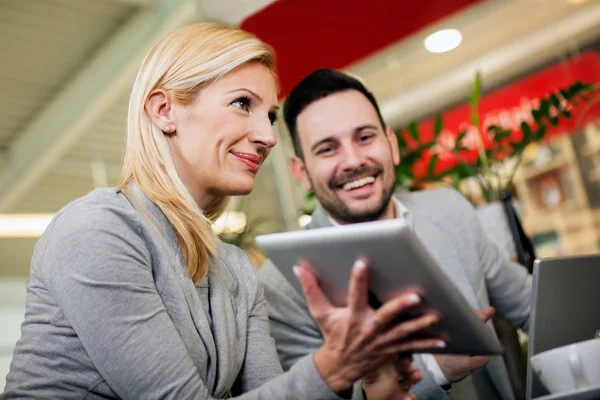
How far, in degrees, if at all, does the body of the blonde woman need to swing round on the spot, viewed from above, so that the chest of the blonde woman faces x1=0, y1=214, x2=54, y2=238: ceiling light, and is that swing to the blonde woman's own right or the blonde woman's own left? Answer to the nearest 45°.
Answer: approximately 135° to the blonde woman's own left

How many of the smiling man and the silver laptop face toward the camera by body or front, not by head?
1

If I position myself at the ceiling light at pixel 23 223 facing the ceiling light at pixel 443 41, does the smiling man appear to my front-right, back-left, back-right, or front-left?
front-right

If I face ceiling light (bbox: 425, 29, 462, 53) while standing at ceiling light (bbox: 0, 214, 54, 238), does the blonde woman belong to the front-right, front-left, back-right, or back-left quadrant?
front-right

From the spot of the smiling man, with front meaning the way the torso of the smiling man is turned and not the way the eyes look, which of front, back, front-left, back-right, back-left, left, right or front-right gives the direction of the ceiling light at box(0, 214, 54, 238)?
back-right

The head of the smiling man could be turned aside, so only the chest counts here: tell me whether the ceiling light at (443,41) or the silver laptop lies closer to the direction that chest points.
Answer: the silver laptop

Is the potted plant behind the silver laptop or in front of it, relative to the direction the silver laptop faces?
in front

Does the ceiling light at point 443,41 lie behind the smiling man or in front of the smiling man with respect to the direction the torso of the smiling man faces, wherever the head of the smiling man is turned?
behind

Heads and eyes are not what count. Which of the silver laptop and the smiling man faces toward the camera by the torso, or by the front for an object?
the smiling man

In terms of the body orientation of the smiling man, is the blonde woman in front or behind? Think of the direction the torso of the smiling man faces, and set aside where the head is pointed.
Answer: in front

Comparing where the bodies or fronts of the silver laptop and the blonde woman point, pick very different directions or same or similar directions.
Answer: very different directions

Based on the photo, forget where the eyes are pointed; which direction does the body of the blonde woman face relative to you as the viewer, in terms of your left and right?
facing the viewer and to the right of the viewer

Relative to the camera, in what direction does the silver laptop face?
facing away from the viewer and to the left of the viewer

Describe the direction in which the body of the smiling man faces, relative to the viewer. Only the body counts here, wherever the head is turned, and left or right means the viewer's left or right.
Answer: facing the viewer

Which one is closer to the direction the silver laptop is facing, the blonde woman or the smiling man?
the smiling man
